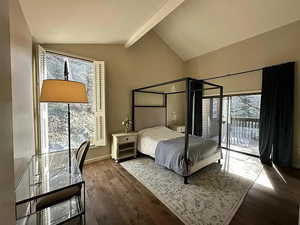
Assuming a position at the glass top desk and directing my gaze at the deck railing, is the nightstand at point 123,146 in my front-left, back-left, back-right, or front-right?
front-left

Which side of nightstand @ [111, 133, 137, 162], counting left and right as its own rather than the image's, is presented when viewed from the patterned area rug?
front

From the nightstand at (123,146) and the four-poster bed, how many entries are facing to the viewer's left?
0

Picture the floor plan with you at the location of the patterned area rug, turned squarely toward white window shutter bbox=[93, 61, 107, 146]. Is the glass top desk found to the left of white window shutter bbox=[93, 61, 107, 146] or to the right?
left

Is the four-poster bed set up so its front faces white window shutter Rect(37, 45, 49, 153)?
no

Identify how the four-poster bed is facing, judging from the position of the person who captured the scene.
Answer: facing the viewer and to the right of the viewer

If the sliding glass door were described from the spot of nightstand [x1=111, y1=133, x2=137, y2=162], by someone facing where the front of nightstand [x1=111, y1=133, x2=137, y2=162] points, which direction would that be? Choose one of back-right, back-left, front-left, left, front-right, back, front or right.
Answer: front-left

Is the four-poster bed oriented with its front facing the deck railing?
no

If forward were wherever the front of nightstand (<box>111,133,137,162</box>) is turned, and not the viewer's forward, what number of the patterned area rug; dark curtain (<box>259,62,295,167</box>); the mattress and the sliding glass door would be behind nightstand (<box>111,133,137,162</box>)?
0

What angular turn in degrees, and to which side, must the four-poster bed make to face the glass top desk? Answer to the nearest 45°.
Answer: approximately 90° to its right

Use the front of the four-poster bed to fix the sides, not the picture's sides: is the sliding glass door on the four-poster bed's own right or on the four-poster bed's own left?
on the four-poster bed's own left

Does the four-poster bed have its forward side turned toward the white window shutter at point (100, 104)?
no

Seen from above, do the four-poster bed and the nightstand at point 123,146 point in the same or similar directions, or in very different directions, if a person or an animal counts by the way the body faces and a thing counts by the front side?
same or similar directions
